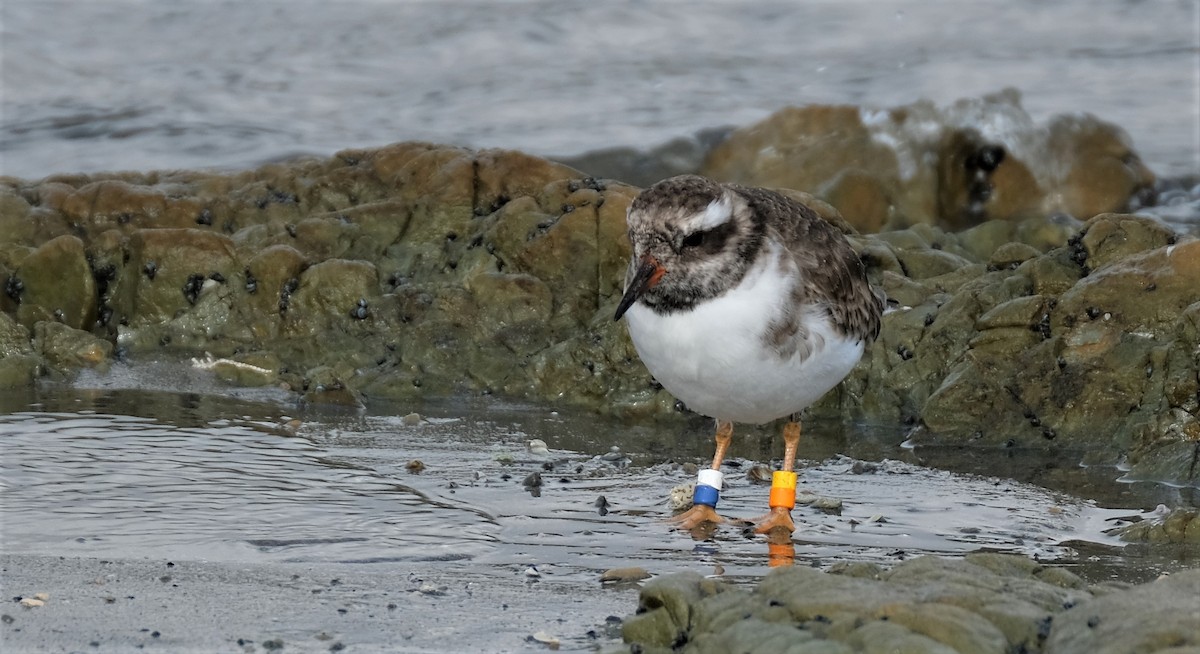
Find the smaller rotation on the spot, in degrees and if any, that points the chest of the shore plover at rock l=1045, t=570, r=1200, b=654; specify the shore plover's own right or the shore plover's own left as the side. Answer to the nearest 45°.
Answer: approximately 90° to the shore plover's own left

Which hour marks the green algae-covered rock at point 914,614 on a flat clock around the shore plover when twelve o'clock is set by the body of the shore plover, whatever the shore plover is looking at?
The green algae-covered rock is roughly at 10 o'clock from the shore plover.

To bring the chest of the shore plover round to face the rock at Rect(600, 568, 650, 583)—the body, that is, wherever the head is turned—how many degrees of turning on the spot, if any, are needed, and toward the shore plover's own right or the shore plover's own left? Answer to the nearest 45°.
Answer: approximately 45° to the shore plover's own left

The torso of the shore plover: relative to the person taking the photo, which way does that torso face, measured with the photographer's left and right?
facing the viewer and to the left of the viewer

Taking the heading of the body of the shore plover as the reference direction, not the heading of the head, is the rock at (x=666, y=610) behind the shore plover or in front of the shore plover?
in front

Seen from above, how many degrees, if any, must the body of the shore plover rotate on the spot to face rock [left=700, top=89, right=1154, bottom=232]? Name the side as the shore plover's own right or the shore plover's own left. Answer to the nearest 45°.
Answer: approximately 135° to the shore plover's own right
